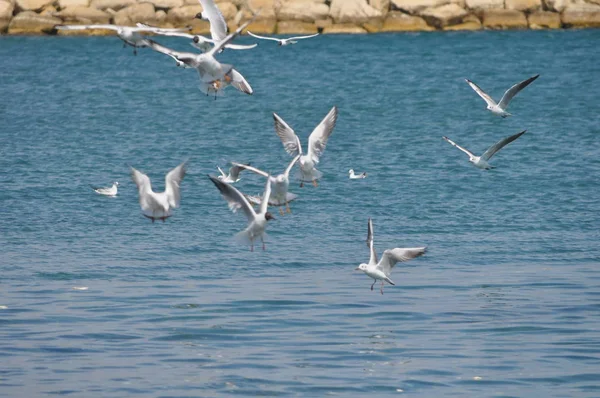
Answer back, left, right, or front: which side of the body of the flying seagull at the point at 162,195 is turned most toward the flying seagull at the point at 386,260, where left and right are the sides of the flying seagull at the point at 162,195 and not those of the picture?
right

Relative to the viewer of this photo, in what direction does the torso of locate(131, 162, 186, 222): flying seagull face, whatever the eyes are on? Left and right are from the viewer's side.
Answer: facing away from the viewer

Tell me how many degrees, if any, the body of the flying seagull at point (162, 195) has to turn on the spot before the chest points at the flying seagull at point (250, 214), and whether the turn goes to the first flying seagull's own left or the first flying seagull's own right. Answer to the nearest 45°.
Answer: approximately 90° to the first flying seagull's own right

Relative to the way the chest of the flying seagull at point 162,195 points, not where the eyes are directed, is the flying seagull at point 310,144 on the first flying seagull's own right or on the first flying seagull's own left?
on the first flying seagull's own right
